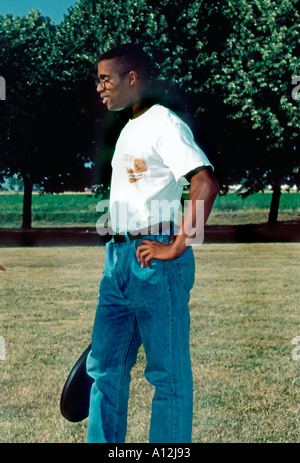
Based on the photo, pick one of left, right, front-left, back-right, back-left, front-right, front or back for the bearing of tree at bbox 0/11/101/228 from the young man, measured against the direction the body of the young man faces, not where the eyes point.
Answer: back-right

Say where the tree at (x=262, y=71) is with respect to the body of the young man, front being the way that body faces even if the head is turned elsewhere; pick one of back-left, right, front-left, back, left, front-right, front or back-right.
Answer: back-right

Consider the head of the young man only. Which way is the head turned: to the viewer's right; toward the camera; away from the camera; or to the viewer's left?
to the viewer's left
